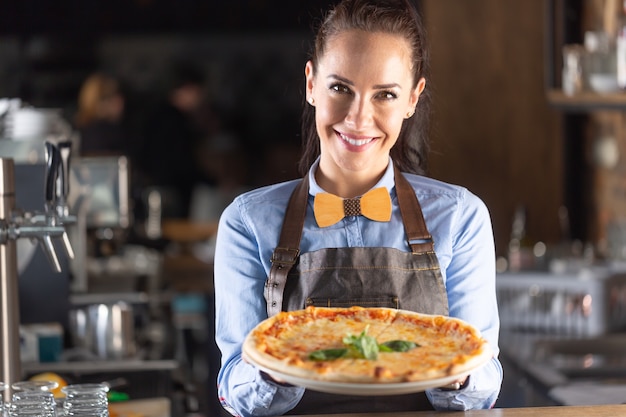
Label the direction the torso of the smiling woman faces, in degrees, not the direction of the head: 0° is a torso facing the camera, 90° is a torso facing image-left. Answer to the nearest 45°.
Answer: approximately 0°

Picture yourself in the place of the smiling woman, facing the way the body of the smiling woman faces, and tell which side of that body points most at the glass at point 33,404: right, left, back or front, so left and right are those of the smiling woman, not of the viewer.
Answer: right

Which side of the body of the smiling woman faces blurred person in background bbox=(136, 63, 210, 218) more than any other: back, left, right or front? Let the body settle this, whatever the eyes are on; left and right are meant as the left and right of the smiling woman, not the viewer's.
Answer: back
